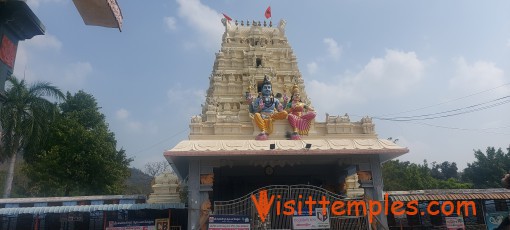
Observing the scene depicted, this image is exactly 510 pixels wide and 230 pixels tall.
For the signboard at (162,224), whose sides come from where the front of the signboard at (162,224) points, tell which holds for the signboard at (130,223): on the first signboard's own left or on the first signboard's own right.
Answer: on the first signboard's own right

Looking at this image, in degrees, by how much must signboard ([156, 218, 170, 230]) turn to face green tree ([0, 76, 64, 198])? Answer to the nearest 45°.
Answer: approximately 135° to its right

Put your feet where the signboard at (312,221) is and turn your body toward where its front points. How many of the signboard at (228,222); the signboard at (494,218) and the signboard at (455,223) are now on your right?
1

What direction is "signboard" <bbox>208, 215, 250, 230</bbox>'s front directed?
toward the camera

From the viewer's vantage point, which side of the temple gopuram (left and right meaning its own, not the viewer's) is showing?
front

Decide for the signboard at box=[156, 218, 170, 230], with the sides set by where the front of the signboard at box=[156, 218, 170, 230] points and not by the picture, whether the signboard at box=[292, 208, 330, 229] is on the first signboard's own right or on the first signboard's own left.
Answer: on the first signboard's own left

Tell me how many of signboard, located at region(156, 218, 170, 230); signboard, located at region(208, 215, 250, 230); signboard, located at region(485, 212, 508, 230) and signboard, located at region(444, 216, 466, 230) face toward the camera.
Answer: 4

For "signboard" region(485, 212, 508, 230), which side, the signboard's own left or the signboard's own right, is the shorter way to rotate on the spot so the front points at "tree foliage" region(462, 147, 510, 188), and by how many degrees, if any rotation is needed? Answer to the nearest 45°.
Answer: approximately 180°

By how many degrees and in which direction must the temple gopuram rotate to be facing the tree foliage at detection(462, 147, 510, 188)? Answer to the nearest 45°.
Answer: approximately 135° to its left

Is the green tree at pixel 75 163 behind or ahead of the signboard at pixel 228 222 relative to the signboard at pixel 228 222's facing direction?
behind

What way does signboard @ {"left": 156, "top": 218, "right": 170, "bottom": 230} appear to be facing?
toward the camera
